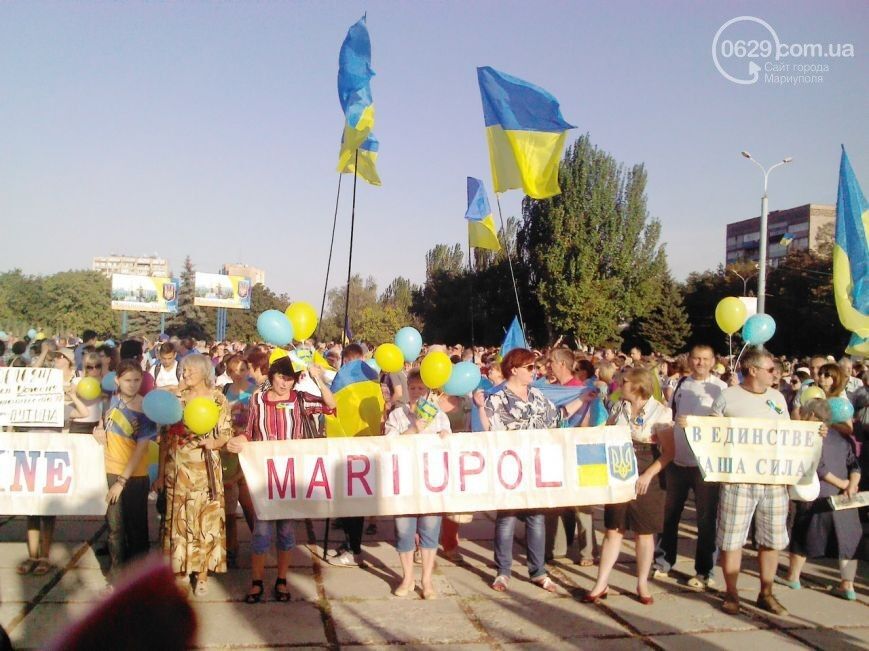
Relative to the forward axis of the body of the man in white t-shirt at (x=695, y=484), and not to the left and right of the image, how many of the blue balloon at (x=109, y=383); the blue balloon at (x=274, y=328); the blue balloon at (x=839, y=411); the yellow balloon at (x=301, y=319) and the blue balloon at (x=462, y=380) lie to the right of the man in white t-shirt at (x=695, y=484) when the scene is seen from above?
4

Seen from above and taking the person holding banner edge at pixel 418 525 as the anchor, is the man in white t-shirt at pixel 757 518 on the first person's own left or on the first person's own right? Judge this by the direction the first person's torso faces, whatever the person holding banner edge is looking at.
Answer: on the first person's own left

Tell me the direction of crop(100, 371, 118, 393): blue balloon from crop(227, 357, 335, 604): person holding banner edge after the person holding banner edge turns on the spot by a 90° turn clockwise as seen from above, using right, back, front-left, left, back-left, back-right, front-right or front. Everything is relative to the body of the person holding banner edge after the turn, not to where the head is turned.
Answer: front-right

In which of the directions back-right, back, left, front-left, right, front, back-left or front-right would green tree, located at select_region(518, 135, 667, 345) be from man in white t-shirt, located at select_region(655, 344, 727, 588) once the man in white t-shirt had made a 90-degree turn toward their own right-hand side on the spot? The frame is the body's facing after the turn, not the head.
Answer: right

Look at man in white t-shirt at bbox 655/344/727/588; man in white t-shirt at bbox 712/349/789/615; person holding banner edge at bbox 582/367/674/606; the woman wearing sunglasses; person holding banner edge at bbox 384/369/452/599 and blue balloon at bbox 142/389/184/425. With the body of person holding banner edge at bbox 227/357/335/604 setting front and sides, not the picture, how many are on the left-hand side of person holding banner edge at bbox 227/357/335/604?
5

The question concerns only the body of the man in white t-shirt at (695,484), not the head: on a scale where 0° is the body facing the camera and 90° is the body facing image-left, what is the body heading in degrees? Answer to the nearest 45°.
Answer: approximately 0°

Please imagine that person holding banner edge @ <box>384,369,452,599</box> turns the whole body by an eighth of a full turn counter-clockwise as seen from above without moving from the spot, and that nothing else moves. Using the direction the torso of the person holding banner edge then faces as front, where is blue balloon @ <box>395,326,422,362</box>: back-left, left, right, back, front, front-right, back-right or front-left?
back-left

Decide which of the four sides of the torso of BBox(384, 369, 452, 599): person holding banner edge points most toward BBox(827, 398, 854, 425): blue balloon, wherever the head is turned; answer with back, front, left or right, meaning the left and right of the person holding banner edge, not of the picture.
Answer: left
